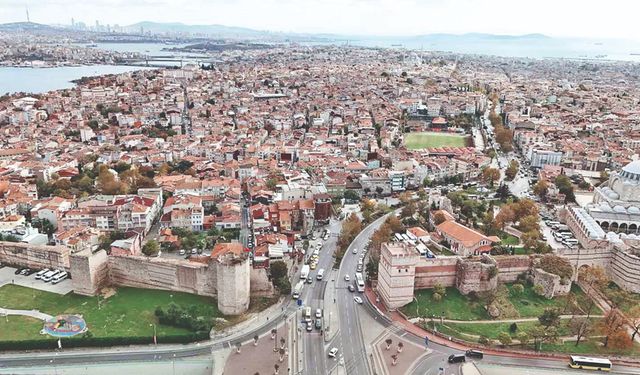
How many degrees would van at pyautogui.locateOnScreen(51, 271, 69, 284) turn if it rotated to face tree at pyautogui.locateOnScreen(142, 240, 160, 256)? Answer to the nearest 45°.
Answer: approximately 135° to its left

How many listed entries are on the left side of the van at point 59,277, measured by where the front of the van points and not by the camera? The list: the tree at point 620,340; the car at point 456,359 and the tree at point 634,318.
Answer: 3

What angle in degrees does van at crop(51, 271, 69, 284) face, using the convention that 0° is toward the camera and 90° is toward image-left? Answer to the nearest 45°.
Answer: approximately 45°

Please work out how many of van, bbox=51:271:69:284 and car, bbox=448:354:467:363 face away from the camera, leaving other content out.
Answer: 0

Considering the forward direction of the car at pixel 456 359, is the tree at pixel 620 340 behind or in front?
behind

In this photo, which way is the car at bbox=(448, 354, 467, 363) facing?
to the viewer's left

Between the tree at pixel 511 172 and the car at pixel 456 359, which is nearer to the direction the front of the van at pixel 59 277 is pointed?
the car

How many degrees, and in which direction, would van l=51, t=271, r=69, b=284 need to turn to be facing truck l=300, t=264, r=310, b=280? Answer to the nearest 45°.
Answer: approximately 90° to its left

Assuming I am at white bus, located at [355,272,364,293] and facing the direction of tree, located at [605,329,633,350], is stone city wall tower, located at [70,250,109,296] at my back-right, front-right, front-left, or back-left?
back-right

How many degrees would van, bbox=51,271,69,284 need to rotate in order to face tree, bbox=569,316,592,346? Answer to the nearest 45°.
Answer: approximately 90° to its left

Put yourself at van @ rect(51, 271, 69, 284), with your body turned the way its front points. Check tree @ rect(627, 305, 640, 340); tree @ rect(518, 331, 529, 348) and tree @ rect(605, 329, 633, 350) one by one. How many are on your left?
3

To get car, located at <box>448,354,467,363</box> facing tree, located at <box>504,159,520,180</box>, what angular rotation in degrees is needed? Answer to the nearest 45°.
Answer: approximately 90° to its right

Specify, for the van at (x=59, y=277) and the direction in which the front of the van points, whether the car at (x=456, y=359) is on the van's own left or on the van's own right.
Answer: on the van's own left
